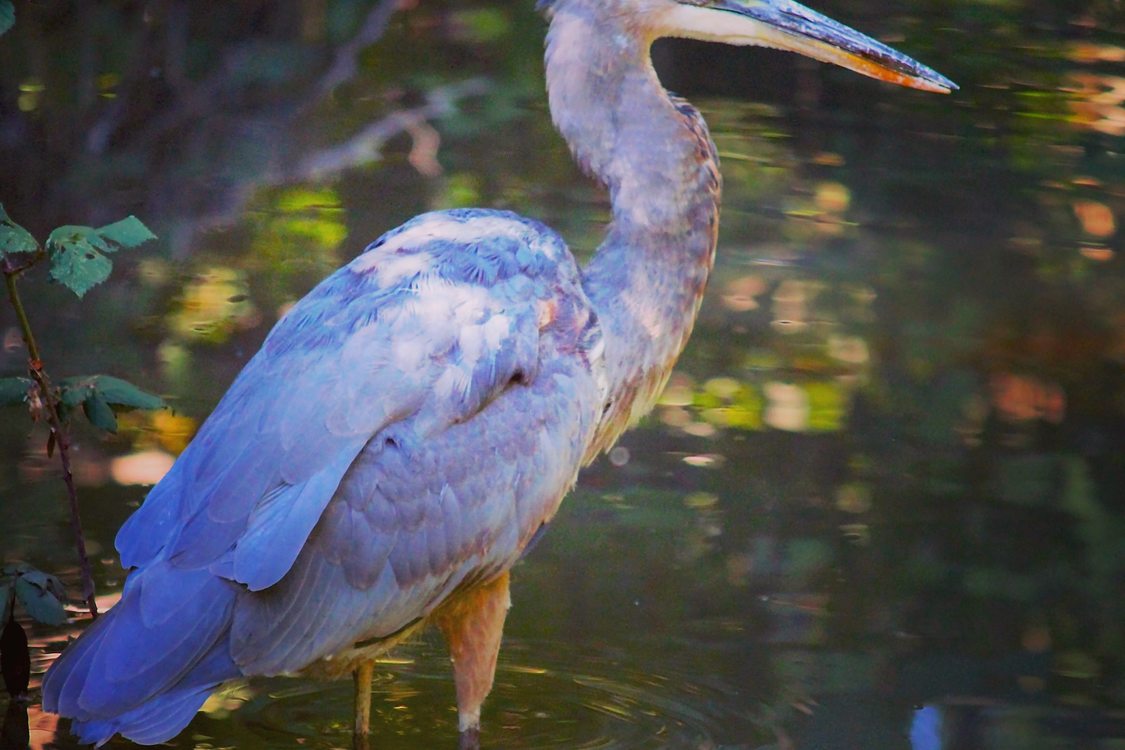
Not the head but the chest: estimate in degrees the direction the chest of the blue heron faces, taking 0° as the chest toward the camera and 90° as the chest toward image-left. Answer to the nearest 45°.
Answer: approximately 270°

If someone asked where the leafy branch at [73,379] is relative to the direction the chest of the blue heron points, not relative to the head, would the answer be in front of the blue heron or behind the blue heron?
behind

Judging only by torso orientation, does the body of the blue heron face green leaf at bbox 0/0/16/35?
no
